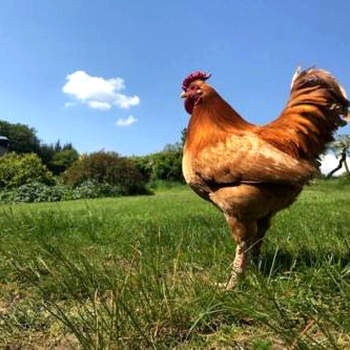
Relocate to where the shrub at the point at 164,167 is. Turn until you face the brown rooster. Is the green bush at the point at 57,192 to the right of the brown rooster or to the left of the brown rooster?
right

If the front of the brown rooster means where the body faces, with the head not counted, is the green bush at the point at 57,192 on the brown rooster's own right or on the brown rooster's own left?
on the brown rooster's own right

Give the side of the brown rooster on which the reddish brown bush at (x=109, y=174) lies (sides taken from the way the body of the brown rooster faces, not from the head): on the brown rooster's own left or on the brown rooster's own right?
on the brown rooster's own right

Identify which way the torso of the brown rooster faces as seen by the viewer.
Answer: to the viewer's left

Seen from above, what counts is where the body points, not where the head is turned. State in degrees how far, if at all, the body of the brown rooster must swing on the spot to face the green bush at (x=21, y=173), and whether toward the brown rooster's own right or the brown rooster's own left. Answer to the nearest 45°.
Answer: approximately 45° to the brown rooster's own right

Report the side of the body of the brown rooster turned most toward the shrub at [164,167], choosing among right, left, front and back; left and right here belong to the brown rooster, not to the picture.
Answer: right
